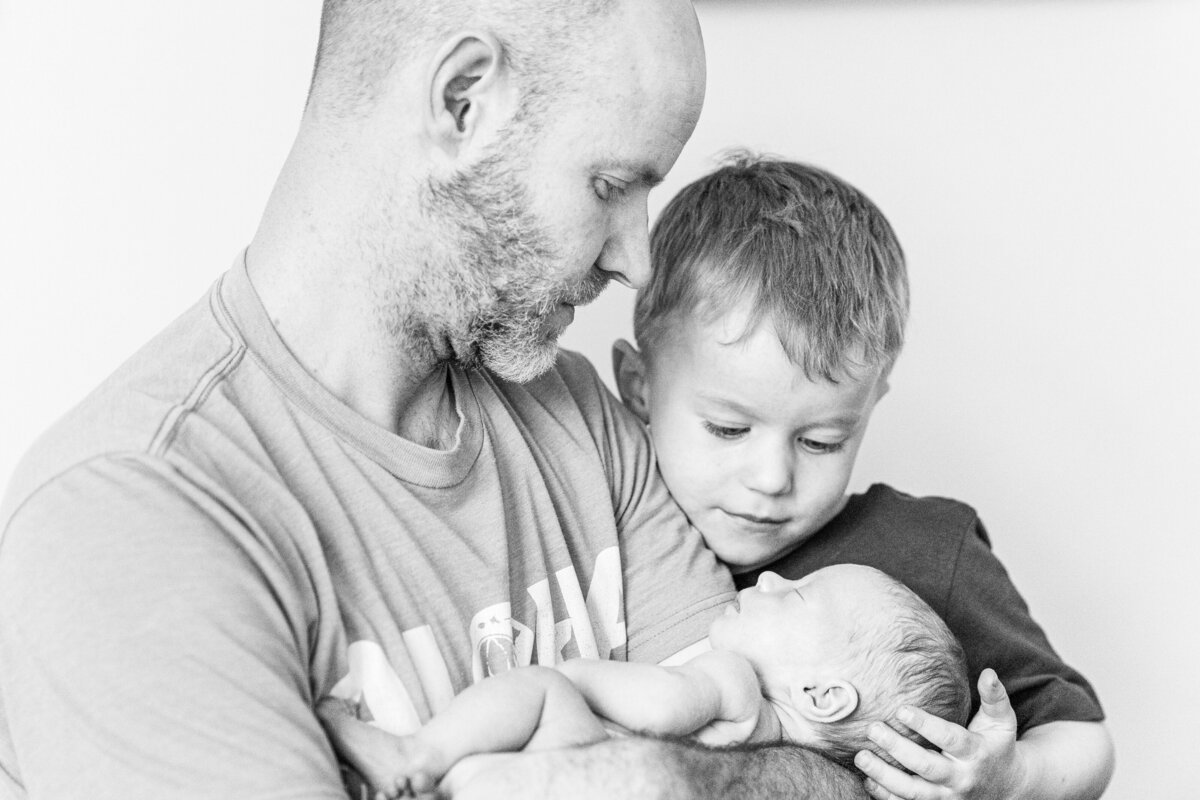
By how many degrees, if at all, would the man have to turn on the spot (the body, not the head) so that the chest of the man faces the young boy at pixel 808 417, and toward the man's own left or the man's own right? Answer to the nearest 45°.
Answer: approximately 90° to the man's own left

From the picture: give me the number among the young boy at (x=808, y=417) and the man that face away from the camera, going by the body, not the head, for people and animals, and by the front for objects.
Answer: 0

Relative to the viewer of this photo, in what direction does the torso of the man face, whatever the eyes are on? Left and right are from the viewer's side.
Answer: facing the viewer and to the right of the viewer

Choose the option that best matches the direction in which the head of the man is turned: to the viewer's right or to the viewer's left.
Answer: to the viewer's right

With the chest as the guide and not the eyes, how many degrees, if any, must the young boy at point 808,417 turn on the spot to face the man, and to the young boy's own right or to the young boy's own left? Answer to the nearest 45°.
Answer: approximately 45° to the young boy's own right

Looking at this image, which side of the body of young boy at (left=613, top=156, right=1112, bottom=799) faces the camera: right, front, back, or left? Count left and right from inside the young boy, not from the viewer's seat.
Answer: front
